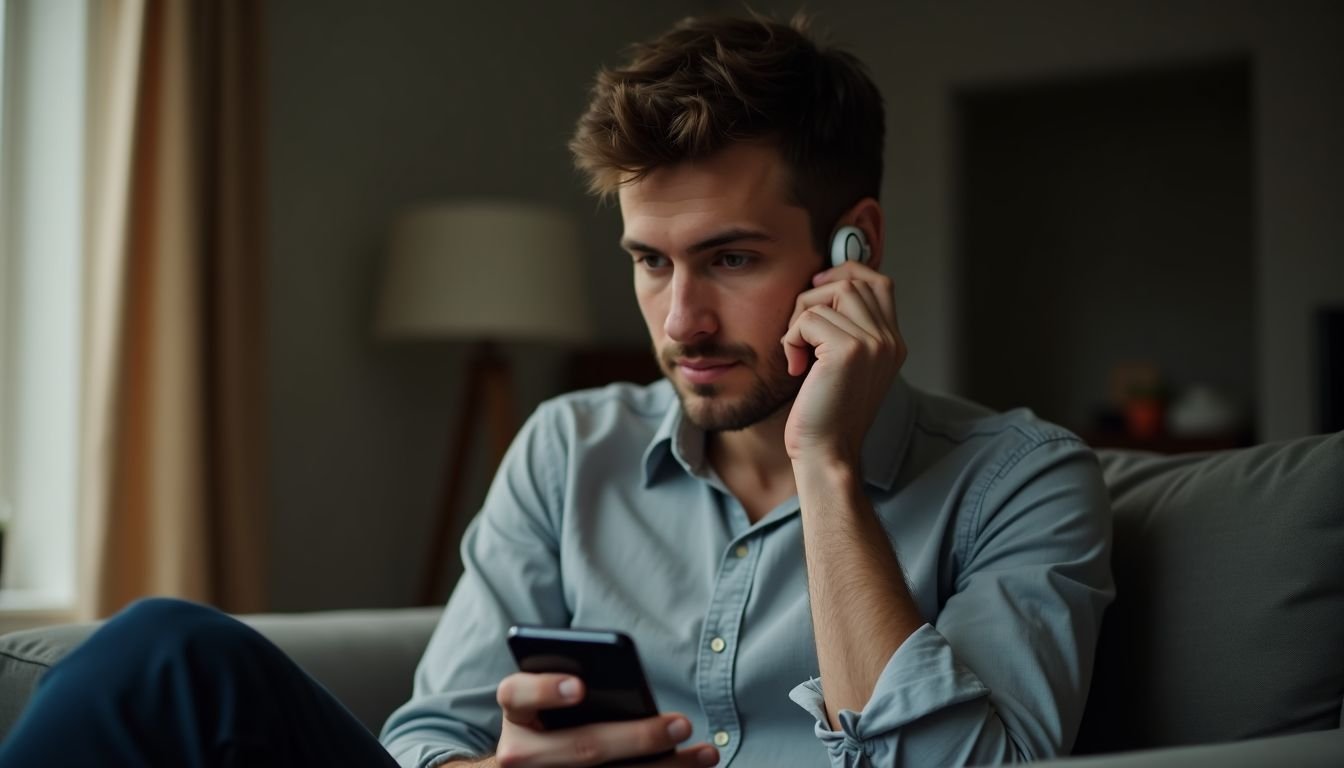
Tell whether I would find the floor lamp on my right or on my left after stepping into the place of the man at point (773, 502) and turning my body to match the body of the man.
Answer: on my right

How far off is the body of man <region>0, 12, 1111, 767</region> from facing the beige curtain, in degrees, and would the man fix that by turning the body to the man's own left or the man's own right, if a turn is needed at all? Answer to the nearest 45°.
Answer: approximately 90° to the man's own right

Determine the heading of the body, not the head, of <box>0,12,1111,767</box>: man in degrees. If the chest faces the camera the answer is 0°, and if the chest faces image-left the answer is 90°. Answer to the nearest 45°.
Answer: approximately 45°

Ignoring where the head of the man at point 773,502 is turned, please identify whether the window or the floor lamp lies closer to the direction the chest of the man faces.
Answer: the window

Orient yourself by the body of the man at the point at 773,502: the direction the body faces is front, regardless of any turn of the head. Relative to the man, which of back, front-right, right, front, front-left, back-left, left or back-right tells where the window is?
right

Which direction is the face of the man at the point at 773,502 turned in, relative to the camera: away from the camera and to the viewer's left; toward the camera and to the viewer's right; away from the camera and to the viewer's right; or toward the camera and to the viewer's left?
toward the camera and to the viewer's left
